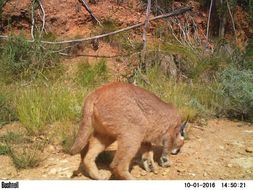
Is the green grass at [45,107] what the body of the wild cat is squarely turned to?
no

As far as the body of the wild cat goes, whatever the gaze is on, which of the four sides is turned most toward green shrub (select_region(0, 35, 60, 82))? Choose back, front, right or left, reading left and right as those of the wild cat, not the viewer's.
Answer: left

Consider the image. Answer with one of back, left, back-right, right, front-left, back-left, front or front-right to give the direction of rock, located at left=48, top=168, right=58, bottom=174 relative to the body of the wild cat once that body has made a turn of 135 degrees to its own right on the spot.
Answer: right

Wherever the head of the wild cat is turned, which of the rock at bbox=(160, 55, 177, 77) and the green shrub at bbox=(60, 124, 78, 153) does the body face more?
the rock

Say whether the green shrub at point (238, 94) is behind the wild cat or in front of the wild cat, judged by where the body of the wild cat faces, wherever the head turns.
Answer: in front

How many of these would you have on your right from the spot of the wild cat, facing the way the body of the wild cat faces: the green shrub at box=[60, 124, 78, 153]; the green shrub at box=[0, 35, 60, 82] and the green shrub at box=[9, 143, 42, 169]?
0

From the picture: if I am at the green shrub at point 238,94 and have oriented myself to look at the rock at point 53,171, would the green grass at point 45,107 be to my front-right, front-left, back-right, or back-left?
front-right

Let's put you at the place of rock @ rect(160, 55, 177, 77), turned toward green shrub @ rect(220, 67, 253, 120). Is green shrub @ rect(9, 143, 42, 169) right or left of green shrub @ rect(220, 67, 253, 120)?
right

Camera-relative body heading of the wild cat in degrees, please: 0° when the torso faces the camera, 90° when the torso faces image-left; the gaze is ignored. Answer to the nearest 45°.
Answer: approximately 225°

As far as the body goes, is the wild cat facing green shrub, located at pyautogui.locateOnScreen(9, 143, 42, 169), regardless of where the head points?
no

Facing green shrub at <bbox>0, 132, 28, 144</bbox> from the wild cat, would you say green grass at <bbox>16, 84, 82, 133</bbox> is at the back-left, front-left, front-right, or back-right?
front-right

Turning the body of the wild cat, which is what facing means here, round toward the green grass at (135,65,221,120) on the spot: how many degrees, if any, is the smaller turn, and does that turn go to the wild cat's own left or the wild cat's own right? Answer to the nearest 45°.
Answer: approximately 45° to the wild cat's own left

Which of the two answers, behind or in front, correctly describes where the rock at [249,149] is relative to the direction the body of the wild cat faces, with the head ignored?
in front

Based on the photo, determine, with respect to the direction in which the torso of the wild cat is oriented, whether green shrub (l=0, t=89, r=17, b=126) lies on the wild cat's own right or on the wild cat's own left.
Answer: on the wild cat's own left
